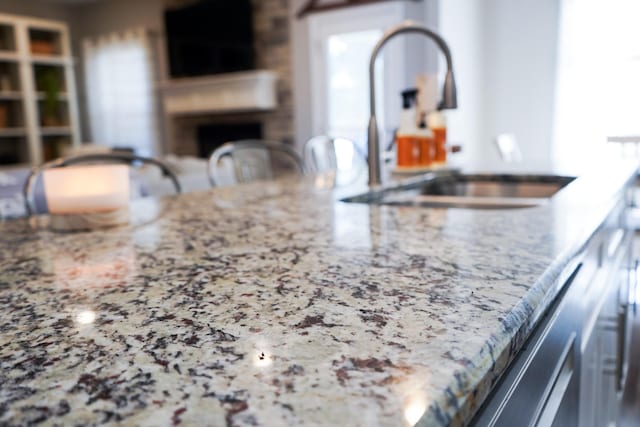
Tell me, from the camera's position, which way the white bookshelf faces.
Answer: facing the viewer and to the right of the viewer

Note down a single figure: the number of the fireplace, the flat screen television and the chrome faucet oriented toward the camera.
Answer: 2

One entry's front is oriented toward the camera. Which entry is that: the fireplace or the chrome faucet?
the fireplace

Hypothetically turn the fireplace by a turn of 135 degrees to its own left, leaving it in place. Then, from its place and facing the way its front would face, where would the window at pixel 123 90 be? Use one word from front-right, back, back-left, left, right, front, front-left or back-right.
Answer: left

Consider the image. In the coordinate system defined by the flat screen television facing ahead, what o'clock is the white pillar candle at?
The white pillar candle is roughly at 12 o'clock from the flat screen television.

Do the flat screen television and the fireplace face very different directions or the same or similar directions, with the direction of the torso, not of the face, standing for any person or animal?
same or similar directions

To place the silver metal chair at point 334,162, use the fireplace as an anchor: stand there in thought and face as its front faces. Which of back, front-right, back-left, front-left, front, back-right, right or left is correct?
front

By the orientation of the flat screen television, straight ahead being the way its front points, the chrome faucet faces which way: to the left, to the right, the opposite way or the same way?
to the left

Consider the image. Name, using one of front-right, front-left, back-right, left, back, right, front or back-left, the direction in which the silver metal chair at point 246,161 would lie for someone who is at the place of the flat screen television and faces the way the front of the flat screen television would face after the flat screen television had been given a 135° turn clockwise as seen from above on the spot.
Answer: back-left

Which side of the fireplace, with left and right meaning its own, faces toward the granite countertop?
front

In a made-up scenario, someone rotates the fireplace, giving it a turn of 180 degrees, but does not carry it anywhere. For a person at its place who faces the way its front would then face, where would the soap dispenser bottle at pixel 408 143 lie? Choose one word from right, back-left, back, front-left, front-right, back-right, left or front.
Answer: back

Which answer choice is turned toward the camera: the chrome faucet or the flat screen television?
the flat screen television

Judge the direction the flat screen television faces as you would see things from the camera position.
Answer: facing the viewer

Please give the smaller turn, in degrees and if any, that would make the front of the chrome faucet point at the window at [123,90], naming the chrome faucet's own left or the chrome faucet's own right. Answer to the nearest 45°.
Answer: approximately 135° to the chrome faucet's own left

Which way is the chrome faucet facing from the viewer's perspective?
to the viewer's right
